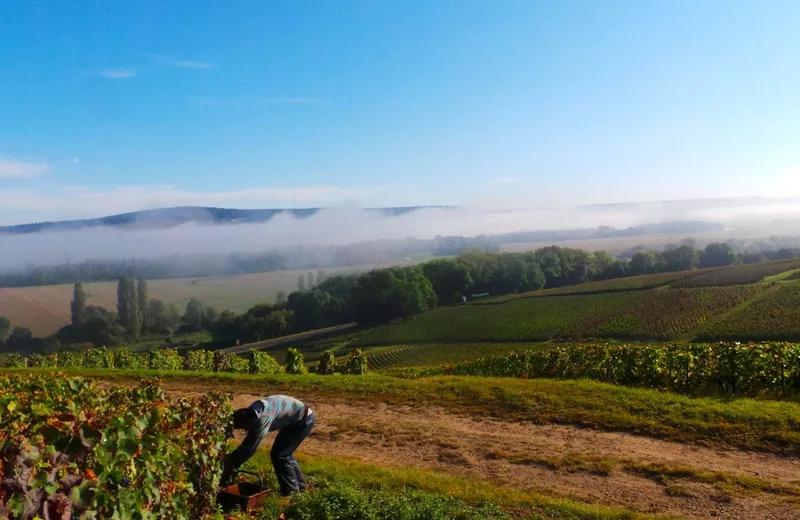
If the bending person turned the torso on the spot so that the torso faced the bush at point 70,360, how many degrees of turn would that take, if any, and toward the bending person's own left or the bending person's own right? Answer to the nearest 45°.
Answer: approximately 90° to the bending person's own right

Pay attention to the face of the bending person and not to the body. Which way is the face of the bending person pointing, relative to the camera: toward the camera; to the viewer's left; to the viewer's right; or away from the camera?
to the viewer's left

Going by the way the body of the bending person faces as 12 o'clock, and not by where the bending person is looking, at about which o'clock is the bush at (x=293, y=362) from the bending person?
The bush is roughly at 3 o'clock from the bending person.

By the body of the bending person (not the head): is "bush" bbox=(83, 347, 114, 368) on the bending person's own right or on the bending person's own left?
on the bending person's own right

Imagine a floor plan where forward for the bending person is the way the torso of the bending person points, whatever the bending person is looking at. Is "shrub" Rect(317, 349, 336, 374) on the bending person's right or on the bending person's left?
on the bending person's right

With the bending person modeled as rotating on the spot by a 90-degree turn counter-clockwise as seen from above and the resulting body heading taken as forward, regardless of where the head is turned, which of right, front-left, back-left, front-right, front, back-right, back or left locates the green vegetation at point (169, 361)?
back

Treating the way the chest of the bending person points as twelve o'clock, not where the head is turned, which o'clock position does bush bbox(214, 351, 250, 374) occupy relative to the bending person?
The bush is roughly at 3 o'clock from the bending person.

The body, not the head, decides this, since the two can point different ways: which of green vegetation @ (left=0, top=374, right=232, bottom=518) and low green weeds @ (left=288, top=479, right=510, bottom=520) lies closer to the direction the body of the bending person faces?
the green vegetation

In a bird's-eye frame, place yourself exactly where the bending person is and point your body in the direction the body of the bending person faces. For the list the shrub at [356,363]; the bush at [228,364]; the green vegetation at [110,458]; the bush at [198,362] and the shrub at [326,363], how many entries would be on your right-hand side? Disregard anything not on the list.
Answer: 4

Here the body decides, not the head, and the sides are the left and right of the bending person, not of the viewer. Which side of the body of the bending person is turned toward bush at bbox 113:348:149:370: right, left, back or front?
right

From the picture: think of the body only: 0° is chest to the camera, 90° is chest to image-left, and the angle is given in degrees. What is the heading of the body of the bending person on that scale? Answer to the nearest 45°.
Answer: approximately 90°

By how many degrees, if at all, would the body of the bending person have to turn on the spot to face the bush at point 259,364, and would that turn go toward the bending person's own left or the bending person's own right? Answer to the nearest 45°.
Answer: approximately 90° to the bending person's own right
